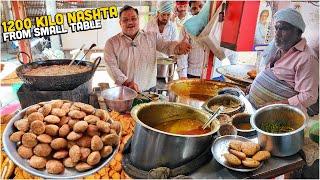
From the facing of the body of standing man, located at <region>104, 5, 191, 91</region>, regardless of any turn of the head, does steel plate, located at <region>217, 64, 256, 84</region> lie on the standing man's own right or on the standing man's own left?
on the standing man's own left

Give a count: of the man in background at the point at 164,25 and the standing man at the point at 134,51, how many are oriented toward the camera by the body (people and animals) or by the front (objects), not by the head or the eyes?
2

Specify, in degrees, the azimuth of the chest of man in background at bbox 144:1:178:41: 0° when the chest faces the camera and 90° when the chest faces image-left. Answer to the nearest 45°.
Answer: approximately 0°

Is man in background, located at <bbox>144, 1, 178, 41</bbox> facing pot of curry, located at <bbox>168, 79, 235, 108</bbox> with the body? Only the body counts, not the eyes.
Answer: yes

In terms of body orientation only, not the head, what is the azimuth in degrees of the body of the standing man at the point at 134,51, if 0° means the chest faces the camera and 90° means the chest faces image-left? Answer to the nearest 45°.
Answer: approximately 0°

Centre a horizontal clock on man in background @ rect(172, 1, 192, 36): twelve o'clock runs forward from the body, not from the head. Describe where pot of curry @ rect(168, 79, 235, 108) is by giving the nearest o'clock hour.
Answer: The pot of curry is roughly at 12 o'clock from the man in background.

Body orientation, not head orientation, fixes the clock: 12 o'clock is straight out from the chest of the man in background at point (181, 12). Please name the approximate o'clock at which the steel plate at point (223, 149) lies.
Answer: The steel plate is roughly at 12 o'clock from the man in background.
